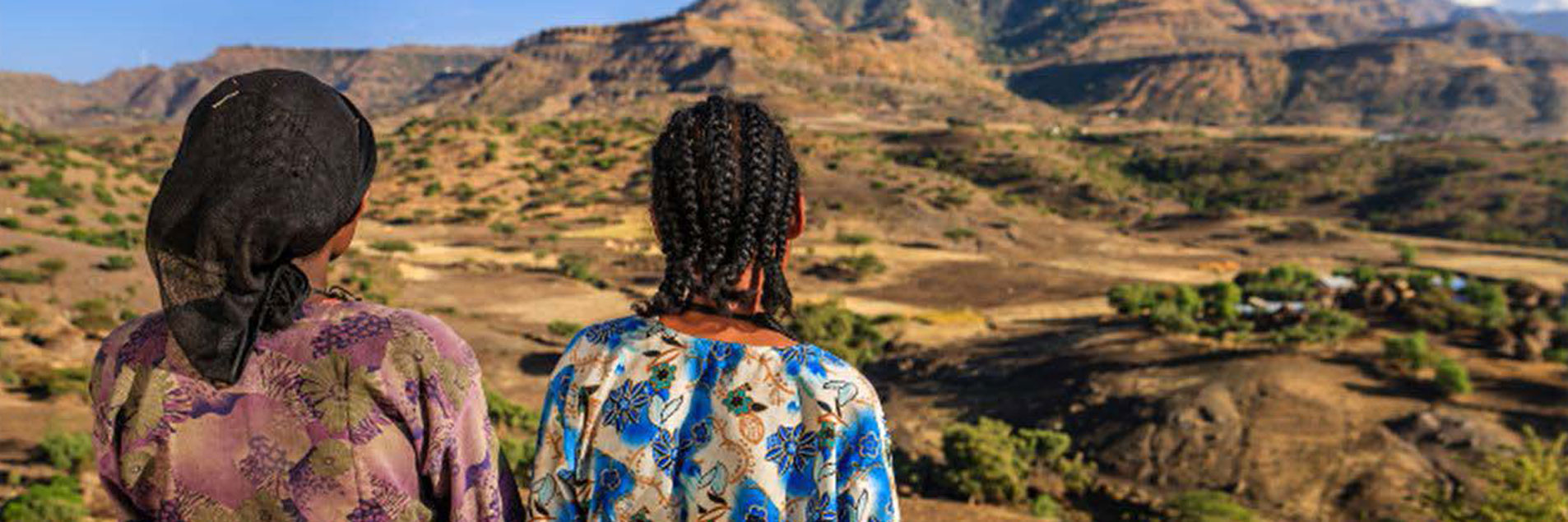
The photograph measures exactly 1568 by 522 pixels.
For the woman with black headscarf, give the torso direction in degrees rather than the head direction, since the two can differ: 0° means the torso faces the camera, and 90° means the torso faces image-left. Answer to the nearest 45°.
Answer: approximately 180°

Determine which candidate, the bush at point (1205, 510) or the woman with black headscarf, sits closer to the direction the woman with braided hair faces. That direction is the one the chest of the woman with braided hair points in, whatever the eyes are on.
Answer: the bush

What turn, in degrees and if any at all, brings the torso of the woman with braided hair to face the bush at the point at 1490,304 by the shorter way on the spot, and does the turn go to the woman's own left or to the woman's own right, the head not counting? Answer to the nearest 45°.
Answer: approximately 45° to the woman's own right

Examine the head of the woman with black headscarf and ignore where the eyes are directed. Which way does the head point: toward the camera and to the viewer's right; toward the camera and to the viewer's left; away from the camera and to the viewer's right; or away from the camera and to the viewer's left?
away from the camera and to the viewer's right

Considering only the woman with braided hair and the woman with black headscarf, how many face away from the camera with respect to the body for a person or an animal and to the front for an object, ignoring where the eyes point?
2

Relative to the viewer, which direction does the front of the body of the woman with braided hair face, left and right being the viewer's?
facing away from the viewer

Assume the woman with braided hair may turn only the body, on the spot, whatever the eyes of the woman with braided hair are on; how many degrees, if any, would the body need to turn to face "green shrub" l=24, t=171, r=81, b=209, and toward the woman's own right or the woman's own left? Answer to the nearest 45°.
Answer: approximately 45° to the woman's own left
